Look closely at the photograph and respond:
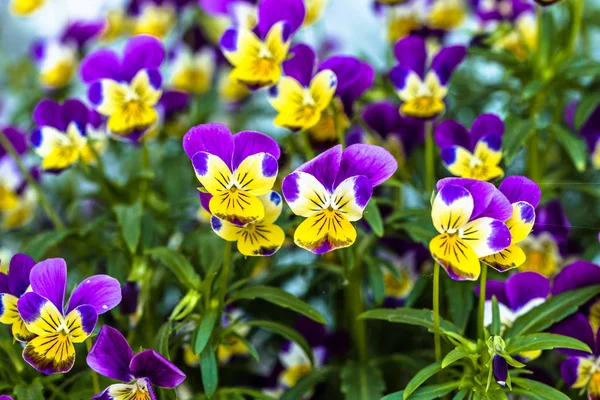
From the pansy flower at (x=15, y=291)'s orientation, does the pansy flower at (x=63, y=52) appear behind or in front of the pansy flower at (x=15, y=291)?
behind

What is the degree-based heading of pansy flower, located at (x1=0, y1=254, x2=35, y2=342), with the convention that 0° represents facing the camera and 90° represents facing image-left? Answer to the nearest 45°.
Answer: approximately 0°

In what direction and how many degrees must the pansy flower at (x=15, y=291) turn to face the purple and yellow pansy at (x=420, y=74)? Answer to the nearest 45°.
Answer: approximately 90° to its left

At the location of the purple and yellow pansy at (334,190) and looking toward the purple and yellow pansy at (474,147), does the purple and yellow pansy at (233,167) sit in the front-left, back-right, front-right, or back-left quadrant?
back-left

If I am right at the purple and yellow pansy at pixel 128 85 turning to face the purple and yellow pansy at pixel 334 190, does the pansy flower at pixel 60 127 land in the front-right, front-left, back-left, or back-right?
back-right
